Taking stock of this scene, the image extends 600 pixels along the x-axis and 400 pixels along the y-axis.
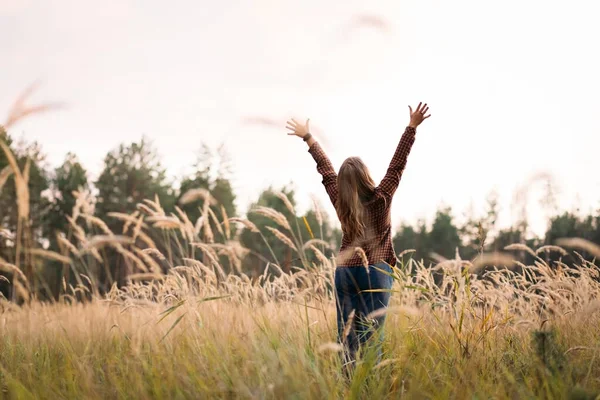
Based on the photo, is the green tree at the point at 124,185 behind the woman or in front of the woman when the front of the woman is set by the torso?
in front

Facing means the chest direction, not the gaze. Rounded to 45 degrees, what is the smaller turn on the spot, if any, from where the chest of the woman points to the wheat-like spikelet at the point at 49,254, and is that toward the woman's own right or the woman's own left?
approximately 90° to the woman's own left

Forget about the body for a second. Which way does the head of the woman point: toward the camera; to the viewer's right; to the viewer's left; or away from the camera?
away from the camera

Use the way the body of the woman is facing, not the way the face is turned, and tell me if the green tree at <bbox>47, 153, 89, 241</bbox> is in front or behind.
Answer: in front

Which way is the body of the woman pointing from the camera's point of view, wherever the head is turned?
away from the camera

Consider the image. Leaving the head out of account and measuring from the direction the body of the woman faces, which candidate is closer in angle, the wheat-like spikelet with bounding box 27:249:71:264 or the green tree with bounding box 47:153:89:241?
the green tree
